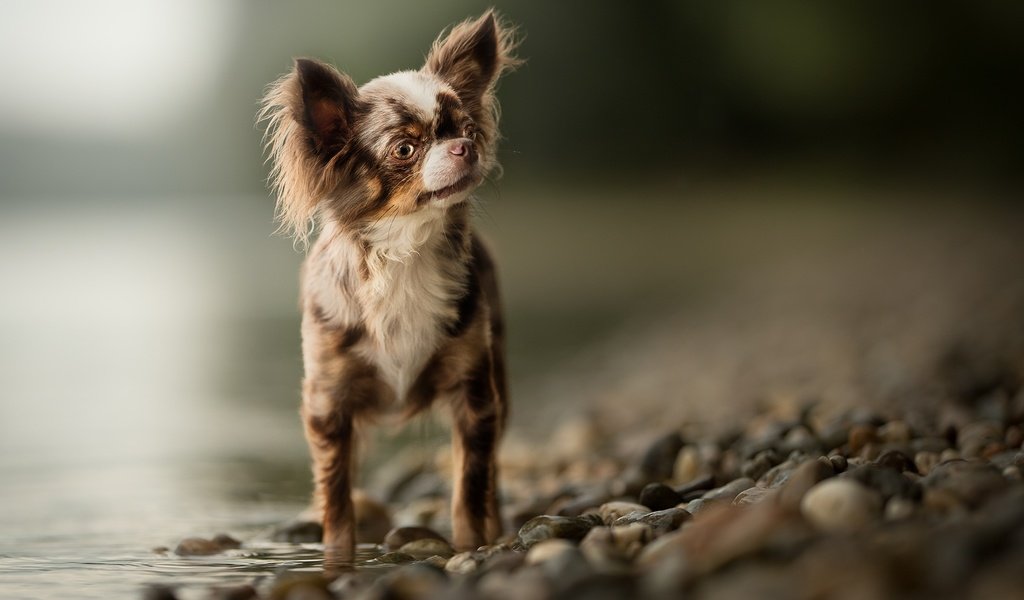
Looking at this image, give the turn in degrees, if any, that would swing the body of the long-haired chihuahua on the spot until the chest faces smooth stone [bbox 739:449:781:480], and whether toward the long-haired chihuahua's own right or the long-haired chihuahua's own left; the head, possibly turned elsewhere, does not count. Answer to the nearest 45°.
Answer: approximately 90° to the long-haired chihuahua's own left

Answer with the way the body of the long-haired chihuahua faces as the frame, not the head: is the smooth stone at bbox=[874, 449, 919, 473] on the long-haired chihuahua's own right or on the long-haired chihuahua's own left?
on the long-haired chihuahua's own left

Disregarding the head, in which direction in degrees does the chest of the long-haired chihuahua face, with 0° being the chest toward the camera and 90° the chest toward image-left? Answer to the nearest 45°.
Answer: approximately 0°

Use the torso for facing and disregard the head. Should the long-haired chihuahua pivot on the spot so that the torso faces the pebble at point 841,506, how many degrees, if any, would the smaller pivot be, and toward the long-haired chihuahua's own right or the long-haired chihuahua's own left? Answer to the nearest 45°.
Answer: approximately 45° to the long-haired chihuahua's own left

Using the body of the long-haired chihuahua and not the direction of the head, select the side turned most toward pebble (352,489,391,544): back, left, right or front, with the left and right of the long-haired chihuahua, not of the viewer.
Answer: back

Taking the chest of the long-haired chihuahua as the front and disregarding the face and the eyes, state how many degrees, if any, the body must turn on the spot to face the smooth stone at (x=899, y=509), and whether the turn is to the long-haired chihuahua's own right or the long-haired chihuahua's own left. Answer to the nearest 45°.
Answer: approximately 45° to the long-haired chihuahua's own left

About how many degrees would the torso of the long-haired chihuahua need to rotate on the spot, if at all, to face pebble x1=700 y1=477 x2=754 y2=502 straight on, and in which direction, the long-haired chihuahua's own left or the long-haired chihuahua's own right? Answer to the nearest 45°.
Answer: approximately 90° to the long-haired chihuahua's own left

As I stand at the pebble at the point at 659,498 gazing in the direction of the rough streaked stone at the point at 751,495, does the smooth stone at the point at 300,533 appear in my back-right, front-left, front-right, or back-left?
back-right
